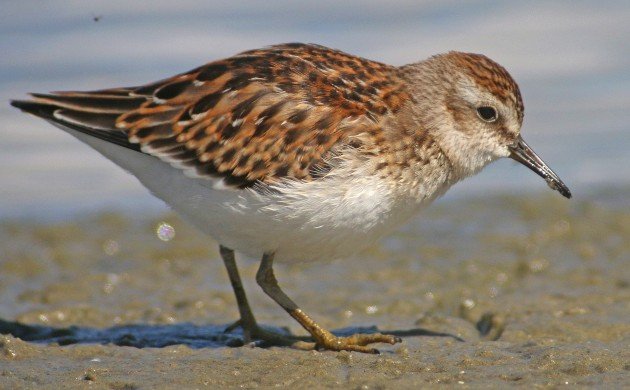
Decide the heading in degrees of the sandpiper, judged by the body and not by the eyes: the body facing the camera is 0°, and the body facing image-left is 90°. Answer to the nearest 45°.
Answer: approximately 270°
